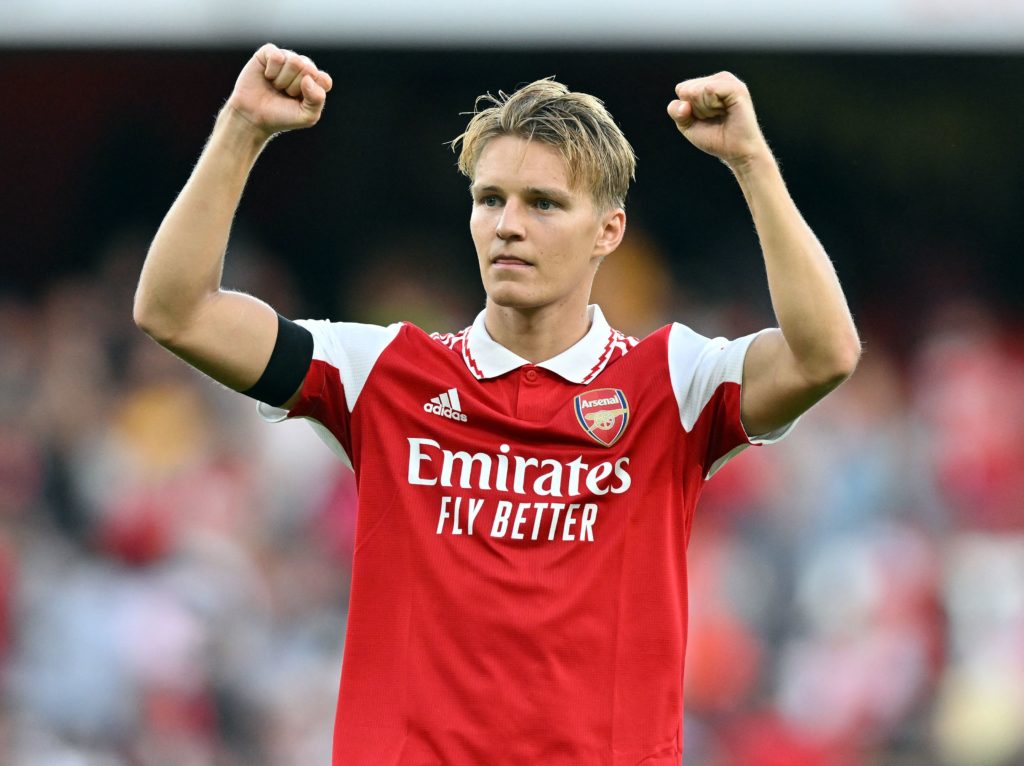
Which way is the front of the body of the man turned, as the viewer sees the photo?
toward the camera
